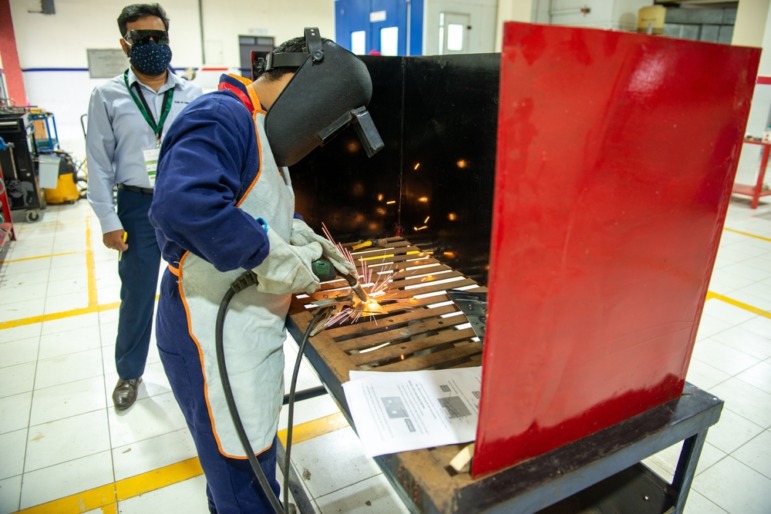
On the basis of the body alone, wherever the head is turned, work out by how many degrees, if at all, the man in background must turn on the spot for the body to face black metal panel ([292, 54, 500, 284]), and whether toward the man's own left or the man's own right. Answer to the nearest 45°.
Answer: approximately 45° to the man's own left

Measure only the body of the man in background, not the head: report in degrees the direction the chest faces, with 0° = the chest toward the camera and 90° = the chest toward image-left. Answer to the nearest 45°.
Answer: approximately 0°

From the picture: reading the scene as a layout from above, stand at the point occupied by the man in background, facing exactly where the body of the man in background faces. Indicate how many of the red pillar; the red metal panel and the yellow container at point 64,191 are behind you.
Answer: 2

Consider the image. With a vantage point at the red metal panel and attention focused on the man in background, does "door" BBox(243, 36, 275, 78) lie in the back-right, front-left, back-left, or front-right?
front-right

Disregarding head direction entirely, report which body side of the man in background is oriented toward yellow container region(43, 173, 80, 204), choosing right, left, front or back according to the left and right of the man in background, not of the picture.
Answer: back

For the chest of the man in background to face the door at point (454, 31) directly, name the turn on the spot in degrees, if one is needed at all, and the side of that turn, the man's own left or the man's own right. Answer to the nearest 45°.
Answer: approximately 135° to the man's own left

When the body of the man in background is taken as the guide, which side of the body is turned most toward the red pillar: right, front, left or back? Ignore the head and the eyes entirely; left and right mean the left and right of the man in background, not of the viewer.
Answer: back

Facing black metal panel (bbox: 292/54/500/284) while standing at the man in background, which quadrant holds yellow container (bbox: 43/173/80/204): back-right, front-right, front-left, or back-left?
back-left

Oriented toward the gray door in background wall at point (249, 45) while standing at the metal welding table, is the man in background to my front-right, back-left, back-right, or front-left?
front-left

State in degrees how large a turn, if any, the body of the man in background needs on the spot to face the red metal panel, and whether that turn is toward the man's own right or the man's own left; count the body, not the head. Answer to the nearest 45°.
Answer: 0° — they already face it
